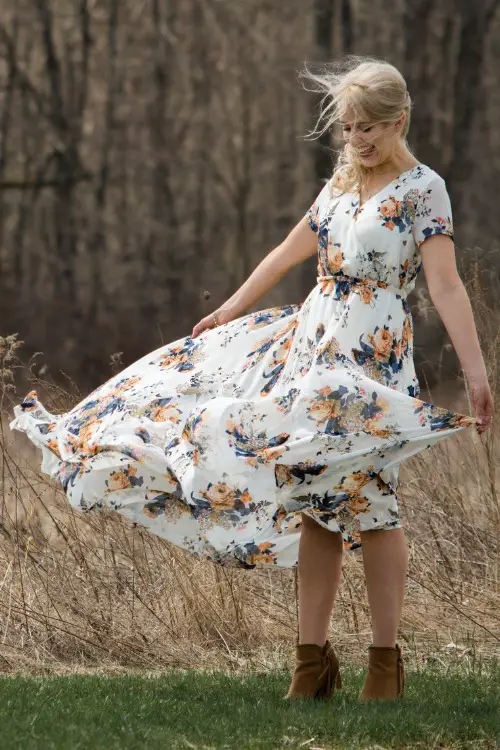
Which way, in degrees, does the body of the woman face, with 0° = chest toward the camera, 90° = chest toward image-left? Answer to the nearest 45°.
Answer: approximately 45°
